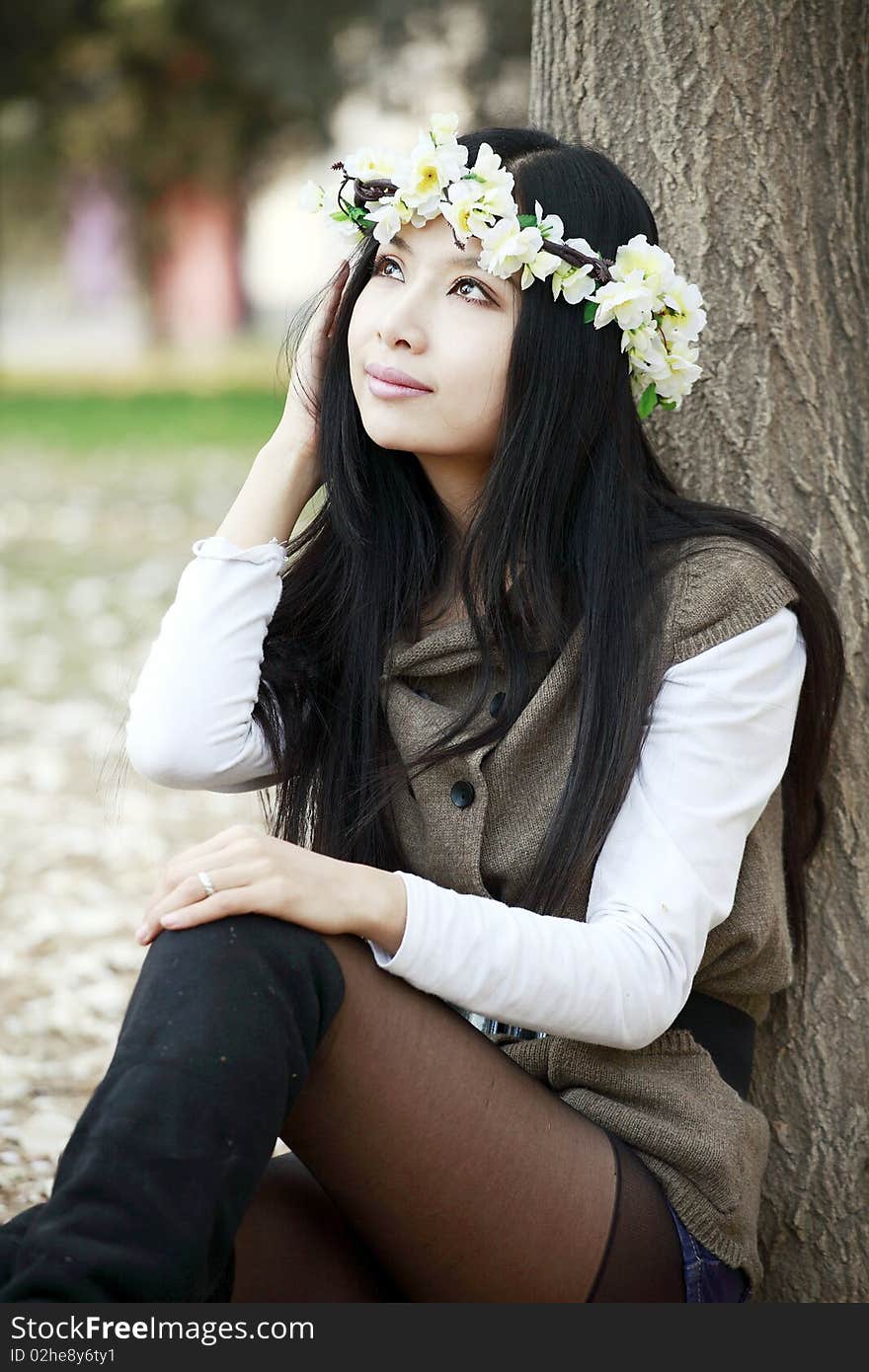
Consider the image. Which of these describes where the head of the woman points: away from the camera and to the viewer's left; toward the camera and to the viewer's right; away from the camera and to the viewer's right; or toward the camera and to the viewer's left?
toward the camera and to the viewer's left

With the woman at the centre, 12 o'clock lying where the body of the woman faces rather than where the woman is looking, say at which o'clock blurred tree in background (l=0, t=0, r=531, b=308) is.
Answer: The blurred tree in background is roughly at 4 o'clock from the woman.

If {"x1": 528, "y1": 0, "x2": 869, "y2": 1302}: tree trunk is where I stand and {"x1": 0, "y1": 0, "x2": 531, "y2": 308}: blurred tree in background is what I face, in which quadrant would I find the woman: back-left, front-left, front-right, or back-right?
back-left

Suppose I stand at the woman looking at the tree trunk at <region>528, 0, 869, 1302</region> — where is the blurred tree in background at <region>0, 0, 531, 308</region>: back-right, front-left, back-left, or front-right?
front-left

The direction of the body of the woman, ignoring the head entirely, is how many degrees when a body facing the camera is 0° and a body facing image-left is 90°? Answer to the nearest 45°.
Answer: approximately 45°

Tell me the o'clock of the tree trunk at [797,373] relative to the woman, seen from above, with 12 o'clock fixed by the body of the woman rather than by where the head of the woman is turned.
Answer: The tree trunk is roughly at 6 o'clock from the woman.
